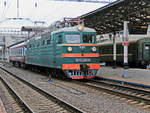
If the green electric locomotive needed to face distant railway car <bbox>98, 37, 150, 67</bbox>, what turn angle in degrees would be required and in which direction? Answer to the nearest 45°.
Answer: approximately 90° to its left

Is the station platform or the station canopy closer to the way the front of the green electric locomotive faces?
the station platform

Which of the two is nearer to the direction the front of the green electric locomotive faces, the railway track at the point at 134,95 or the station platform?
the railway track

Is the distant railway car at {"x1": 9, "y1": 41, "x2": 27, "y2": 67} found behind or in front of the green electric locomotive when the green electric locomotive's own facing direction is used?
behind

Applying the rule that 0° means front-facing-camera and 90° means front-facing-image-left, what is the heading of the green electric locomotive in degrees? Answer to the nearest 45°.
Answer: approximately 315°

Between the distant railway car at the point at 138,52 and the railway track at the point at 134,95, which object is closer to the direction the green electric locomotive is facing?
the railway track
